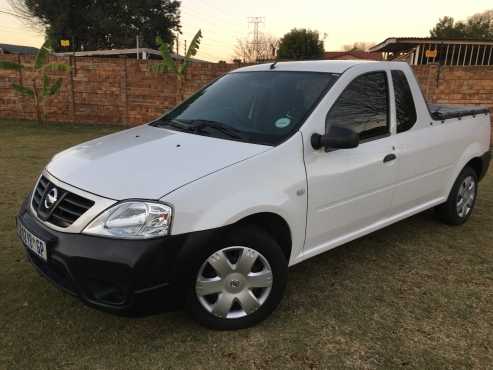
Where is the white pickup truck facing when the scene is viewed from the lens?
facing the viewer and to the left of the viewer

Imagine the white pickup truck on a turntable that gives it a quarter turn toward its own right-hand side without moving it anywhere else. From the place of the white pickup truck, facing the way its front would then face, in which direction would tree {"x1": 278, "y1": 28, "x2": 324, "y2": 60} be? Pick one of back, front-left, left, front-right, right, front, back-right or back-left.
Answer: front-right

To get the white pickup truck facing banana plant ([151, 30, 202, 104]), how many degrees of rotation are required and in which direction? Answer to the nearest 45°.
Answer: approximately 135° to its right

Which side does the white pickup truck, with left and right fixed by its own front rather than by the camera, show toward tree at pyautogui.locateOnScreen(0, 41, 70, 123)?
right

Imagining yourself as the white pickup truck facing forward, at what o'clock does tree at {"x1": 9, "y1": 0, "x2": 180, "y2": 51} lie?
The tree is roughly at 4 o'clock from the white pickup truck.

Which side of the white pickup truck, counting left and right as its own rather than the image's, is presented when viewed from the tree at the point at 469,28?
back
